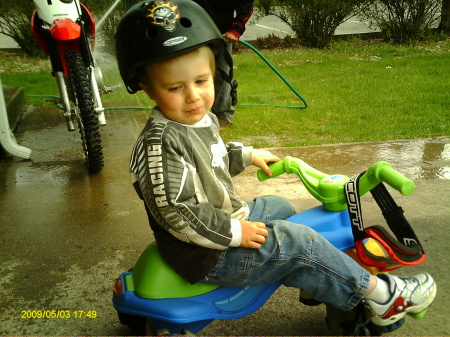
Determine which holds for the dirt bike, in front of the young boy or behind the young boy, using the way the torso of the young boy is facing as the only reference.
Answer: behind

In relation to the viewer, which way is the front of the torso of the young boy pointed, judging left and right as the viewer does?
facing the viewer and to the right of the viewer

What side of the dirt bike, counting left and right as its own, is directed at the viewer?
front

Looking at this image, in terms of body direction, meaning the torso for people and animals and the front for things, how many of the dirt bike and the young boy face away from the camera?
0

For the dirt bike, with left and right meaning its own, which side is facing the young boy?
front
